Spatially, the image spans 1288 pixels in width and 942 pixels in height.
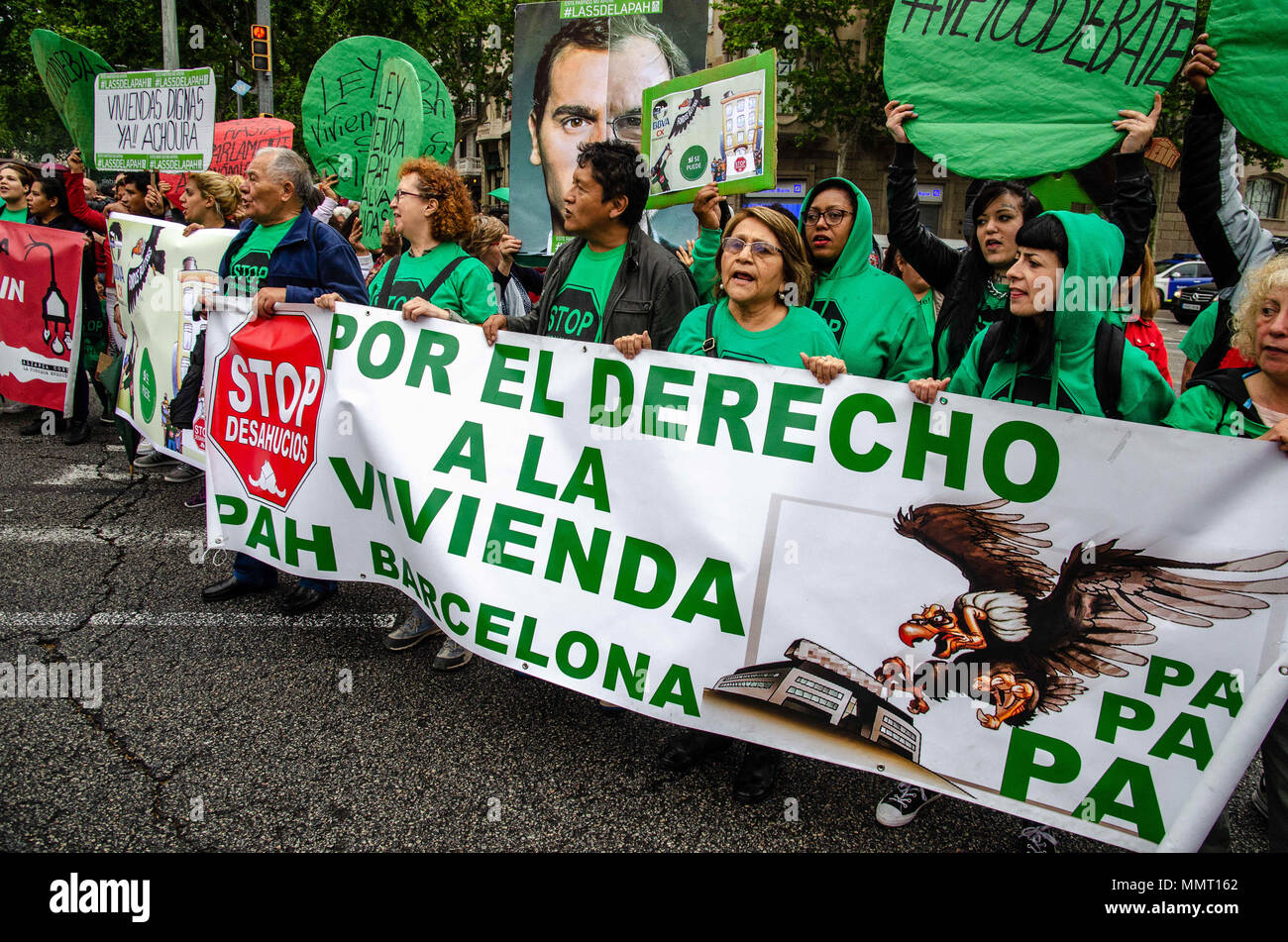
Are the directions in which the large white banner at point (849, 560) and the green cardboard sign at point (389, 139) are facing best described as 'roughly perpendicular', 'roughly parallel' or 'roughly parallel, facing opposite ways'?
roughly parallel

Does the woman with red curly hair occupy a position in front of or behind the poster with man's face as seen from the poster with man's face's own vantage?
in front

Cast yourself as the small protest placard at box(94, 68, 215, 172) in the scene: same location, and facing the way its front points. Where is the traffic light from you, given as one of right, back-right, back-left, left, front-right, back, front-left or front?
back

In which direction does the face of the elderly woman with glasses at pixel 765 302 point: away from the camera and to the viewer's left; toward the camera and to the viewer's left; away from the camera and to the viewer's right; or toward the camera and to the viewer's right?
toward the camera and to the viewer's left

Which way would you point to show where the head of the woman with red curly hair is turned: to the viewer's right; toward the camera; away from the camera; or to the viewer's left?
to the viewer's left

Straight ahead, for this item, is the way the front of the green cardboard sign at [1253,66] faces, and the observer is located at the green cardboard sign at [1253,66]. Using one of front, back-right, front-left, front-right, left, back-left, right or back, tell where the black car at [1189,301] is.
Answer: back

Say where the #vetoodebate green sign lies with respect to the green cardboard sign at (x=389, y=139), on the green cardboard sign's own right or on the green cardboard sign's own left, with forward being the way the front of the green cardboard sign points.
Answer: on the green cardboard sign's own left

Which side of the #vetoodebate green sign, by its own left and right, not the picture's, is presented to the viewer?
front

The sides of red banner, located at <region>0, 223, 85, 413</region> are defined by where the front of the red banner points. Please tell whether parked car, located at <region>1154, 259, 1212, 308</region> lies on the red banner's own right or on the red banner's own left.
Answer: on the red banner's own left

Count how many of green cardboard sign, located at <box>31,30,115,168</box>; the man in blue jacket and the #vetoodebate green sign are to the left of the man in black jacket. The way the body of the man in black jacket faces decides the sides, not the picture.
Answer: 1

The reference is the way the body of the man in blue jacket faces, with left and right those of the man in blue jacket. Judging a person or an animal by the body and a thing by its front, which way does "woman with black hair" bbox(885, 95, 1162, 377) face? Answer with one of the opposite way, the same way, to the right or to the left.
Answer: the same way

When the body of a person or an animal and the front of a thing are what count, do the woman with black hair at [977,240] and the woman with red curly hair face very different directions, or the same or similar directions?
same or similar directions

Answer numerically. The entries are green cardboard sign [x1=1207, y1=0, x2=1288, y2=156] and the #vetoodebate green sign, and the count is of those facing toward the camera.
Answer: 2

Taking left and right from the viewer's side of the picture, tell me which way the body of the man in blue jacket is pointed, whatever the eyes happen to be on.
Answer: facing the viewer and to the left of the viewer
